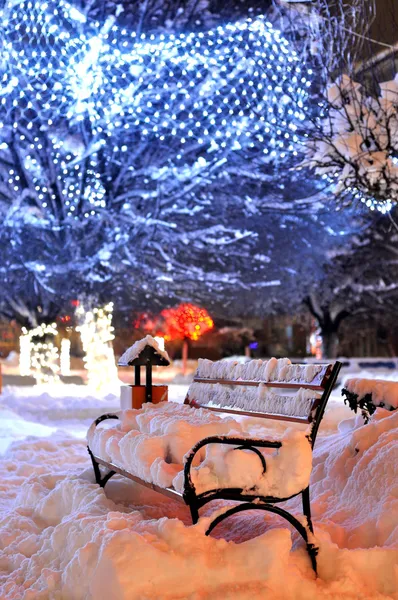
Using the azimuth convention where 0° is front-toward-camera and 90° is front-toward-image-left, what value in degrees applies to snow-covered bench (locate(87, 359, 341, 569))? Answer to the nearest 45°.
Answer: approximately 45°

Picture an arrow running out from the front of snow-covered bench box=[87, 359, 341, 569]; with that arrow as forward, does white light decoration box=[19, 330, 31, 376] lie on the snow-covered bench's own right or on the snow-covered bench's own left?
on the snow-covered bench's own right

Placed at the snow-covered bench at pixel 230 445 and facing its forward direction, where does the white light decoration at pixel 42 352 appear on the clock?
The white light decoration is roughly at 4 o'clock from the snow-covered bench.

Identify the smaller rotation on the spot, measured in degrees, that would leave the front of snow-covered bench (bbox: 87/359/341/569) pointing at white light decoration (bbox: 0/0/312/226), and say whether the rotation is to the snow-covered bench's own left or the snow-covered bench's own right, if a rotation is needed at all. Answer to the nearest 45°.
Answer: approximately 135° to the snow-covered bench's own right

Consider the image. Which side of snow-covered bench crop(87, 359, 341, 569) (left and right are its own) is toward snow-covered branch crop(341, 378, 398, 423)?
back

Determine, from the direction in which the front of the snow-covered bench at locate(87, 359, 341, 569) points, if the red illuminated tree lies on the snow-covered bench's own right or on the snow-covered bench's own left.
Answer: on the snow-covered bench's own right

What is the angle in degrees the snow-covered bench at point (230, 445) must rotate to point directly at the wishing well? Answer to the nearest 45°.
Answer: approximately 135° to its right

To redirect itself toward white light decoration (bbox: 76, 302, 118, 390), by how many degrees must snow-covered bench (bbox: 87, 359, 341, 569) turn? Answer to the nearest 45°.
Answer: approximately 135° to its right
